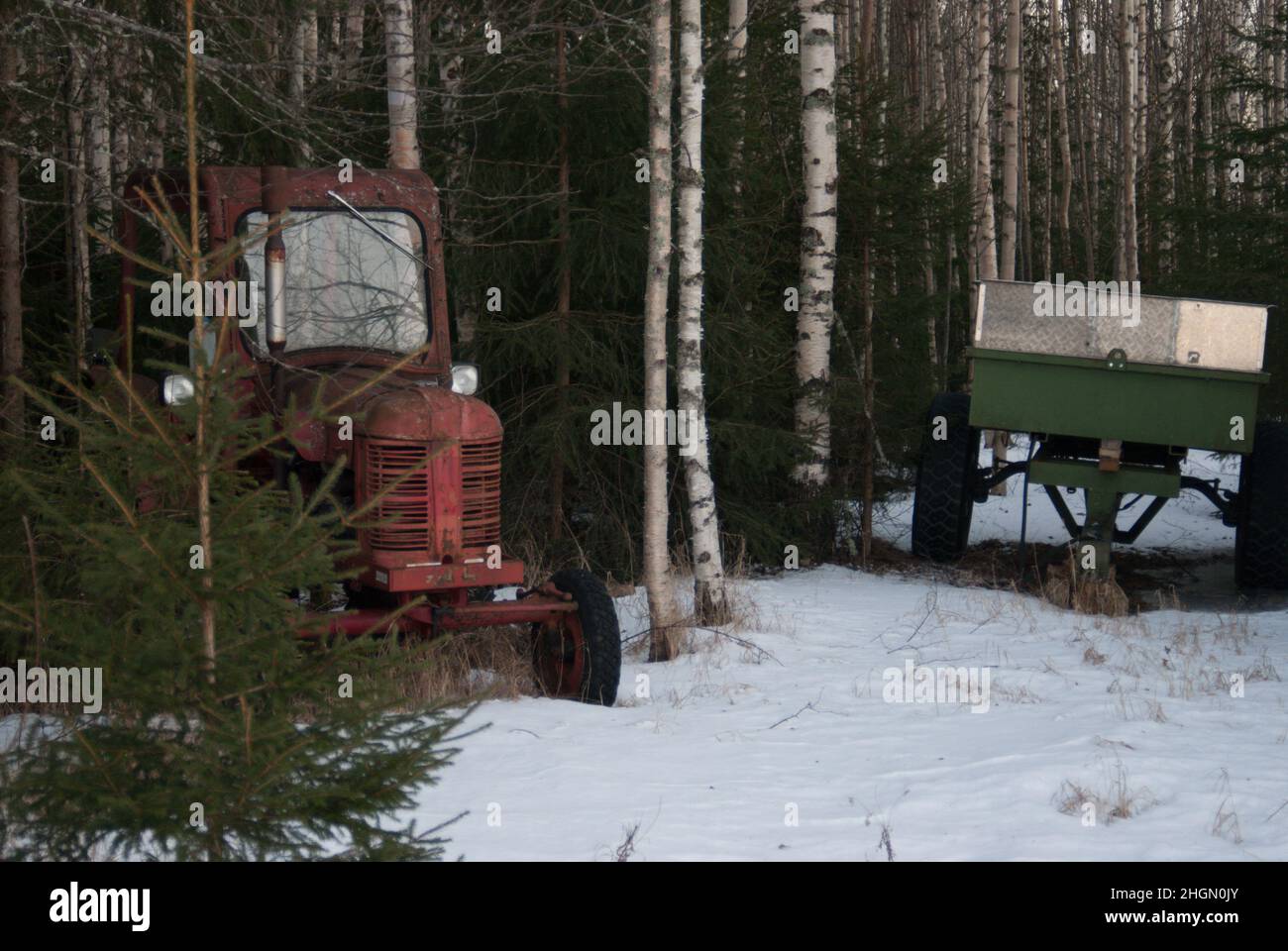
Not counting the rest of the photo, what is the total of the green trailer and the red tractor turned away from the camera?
0

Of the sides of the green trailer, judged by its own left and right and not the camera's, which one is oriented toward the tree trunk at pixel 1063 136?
back

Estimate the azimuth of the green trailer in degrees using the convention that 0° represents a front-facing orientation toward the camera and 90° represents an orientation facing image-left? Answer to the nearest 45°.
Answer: approximately 0°

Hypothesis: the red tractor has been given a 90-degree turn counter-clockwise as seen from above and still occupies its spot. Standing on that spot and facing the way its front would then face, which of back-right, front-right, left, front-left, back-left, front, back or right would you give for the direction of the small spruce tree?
back-right

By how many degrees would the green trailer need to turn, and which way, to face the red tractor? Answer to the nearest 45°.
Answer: approximately 45° to its right

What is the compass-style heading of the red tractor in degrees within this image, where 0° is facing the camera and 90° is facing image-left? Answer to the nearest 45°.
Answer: approximately 315°

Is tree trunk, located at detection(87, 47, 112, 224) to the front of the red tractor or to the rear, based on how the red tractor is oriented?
to the rear

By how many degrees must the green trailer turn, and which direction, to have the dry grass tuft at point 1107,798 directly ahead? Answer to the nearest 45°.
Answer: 0° — it already faces it

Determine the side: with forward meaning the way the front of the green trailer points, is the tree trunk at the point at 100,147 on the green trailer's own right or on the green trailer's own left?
on the green trailer's own right

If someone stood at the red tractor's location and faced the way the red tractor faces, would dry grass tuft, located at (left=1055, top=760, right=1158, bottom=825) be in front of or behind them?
in front
